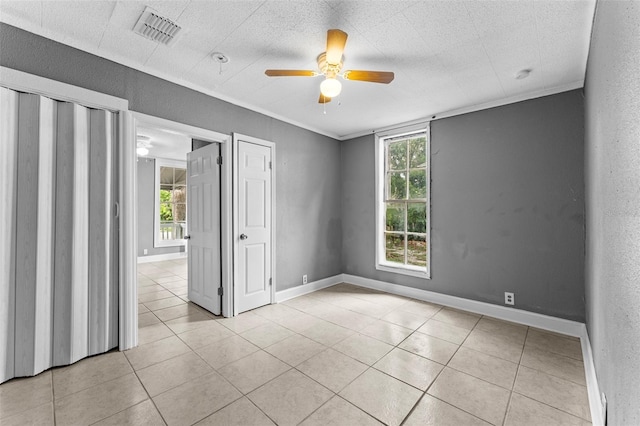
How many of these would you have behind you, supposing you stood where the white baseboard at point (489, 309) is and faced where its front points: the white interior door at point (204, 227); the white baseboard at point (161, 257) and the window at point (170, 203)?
0

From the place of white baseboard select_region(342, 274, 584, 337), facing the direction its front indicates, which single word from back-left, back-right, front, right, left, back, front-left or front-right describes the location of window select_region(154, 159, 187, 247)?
front-right

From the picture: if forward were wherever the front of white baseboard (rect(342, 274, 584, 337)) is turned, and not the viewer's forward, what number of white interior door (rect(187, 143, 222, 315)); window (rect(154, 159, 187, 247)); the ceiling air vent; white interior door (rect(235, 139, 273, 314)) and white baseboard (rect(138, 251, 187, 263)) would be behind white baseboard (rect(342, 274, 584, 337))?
0

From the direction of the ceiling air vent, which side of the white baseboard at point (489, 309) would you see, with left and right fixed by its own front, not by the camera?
front

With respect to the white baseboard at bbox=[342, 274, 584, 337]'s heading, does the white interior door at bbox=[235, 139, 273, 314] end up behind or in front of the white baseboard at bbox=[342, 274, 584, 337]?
in front

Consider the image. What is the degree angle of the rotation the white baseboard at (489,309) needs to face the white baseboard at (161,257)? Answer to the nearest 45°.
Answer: approximately 45° to its right

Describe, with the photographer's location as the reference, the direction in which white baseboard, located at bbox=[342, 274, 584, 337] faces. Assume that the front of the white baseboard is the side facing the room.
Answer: facing the viewer and to the left of the viewer

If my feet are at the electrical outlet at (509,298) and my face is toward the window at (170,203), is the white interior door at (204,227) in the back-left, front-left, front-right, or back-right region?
front-left

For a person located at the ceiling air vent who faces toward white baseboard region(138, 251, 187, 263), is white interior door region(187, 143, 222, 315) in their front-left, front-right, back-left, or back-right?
front-right

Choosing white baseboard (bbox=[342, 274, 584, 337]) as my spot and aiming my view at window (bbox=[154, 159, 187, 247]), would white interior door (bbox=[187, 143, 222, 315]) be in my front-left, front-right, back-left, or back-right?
front-left

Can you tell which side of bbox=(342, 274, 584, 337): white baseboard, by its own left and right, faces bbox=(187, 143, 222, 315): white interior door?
front

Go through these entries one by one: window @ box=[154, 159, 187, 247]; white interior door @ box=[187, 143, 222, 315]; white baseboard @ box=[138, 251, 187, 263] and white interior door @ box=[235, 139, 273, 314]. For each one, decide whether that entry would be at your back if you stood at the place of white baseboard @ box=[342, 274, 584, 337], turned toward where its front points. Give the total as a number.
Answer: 0
